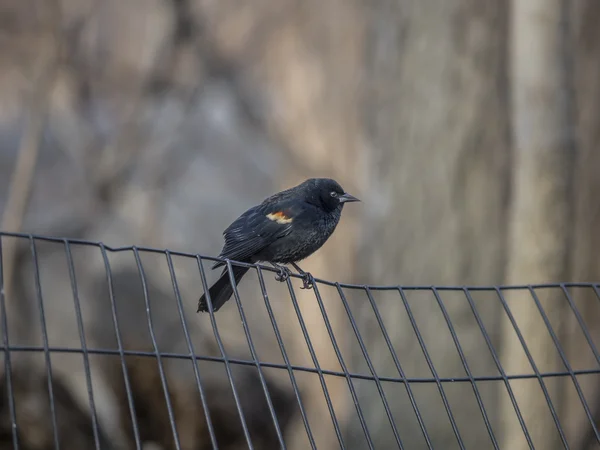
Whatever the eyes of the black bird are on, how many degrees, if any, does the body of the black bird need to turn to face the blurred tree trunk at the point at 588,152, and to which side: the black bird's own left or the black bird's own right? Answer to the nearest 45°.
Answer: approximately 45° to the black bird's own left

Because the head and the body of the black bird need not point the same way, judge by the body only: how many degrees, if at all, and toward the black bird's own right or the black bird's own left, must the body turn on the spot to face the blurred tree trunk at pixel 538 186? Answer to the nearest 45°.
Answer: approximately 45° to the black bird's own left

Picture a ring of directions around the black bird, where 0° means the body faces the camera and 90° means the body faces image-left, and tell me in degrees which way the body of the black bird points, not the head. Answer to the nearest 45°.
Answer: approximately 270°
